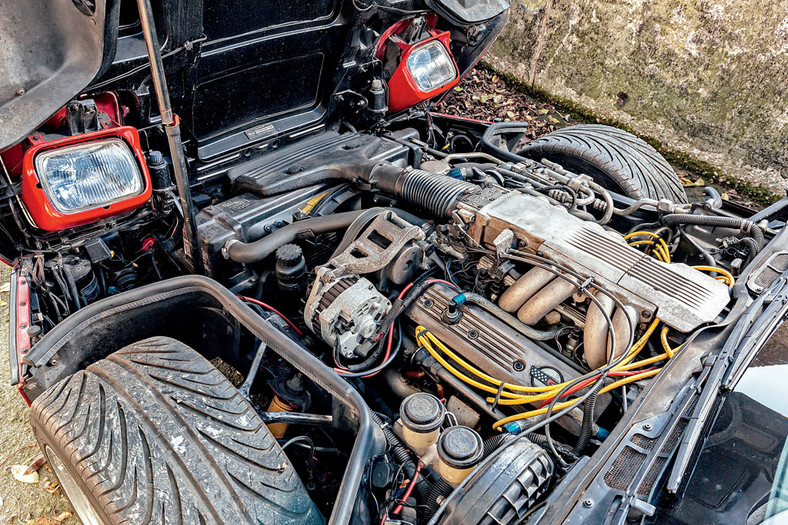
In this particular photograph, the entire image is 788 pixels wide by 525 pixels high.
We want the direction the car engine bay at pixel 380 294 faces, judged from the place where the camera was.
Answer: facing away from the viewer and to the left of the viewer

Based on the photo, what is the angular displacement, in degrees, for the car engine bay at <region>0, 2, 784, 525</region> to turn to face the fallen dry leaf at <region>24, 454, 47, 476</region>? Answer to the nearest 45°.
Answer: approximately 45° to its left

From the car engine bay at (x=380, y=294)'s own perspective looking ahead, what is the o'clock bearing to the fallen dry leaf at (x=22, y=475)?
The fallen dry leaf is roughly at 10 o'clock from the car engine bay.
